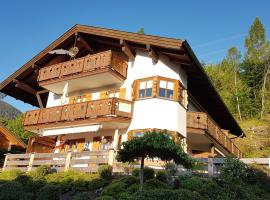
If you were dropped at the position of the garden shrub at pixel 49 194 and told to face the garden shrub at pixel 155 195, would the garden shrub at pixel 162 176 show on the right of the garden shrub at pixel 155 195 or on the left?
left

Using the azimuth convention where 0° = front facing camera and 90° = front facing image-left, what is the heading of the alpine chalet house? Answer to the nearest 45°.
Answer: approximately 45°

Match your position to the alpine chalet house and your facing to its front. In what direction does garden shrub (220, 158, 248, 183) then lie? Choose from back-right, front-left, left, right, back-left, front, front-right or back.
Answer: left

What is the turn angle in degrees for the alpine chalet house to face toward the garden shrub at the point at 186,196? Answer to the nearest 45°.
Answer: approximately 45° to its left

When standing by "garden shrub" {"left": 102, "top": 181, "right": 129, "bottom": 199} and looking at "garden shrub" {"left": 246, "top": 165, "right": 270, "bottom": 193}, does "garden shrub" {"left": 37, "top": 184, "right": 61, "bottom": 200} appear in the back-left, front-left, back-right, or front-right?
back-left

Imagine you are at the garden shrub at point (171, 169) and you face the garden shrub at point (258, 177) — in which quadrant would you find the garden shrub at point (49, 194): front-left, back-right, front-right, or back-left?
back-right
